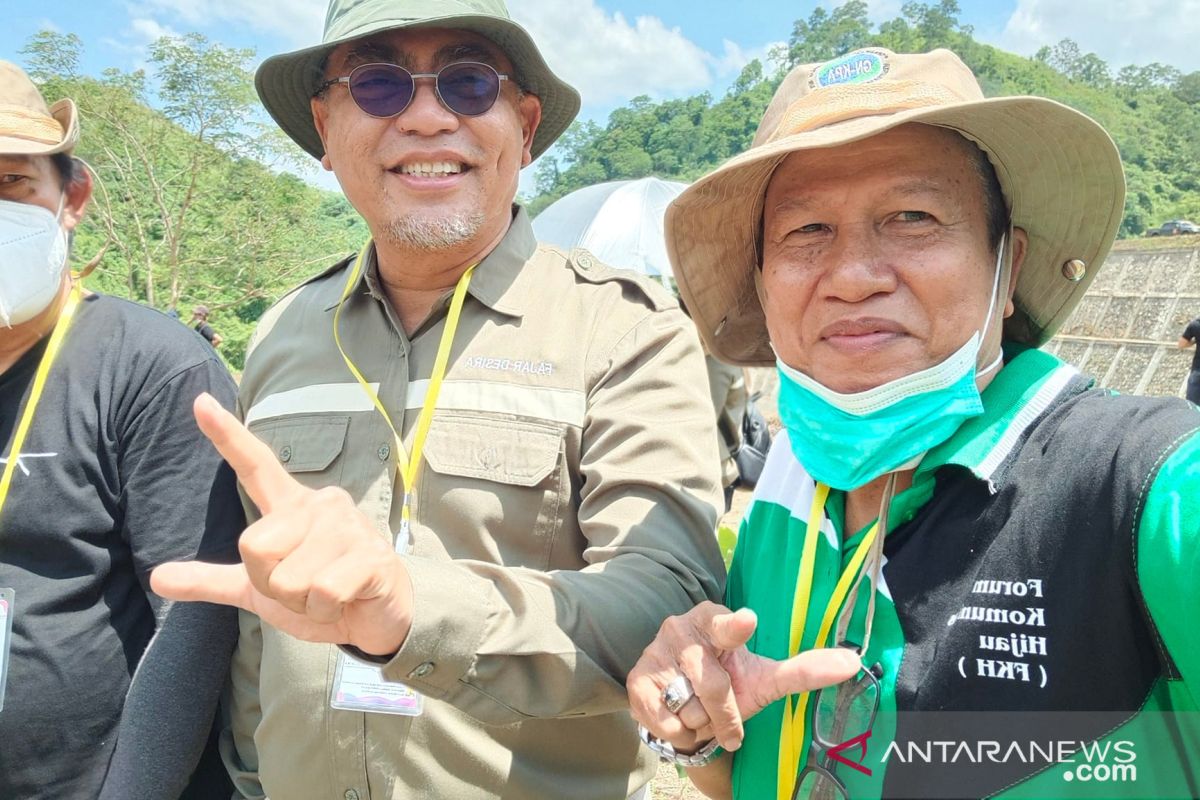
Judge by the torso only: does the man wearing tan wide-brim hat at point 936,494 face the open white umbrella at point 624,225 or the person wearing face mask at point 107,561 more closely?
the person wearing face mask

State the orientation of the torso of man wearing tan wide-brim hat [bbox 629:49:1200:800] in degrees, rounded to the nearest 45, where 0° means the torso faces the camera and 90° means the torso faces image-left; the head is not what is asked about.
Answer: approximately 45°

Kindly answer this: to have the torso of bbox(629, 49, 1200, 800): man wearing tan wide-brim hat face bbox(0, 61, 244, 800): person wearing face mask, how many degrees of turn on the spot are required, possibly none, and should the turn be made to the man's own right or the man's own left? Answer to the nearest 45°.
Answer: approximately 45° to the man's own right

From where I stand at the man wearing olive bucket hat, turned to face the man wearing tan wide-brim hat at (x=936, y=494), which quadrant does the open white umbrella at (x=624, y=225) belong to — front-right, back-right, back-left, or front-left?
back-left

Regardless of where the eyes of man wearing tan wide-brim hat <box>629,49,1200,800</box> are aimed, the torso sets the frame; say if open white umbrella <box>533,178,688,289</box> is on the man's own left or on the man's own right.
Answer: on the man's own right

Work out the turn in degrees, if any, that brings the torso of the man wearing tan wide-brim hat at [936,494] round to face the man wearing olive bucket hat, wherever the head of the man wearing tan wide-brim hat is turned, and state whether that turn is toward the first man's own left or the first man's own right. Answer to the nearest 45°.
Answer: approximately 45° to the first man's own right

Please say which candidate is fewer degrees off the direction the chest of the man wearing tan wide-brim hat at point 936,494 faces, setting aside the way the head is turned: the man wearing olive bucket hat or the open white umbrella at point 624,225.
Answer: the man wearing olive bucket hat
